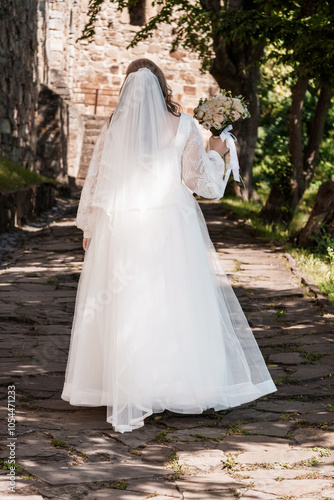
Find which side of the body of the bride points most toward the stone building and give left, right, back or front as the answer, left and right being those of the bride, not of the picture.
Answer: front

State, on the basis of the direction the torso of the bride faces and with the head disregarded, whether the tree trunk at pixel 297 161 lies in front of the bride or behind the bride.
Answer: in front

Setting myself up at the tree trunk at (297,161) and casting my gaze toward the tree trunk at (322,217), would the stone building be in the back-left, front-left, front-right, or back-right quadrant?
back-right

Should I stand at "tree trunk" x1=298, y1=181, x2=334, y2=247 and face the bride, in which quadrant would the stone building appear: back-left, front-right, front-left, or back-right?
back-right

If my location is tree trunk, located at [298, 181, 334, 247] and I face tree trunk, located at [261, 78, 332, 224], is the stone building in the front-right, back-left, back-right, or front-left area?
front-left

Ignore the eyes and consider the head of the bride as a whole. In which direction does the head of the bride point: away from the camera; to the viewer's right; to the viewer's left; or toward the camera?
away from the camera

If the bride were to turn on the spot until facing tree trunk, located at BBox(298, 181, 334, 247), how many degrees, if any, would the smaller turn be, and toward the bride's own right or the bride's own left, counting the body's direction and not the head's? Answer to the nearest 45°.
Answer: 0° — they already face it

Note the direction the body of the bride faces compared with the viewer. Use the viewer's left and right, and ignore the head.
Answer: facing away from the viewer
